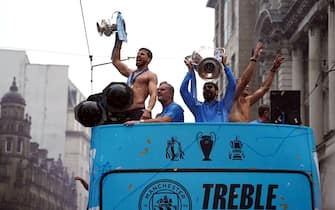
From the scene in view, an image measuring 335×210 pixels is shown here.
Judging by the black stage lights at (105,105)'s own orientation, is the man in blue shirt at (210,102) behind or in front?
behind

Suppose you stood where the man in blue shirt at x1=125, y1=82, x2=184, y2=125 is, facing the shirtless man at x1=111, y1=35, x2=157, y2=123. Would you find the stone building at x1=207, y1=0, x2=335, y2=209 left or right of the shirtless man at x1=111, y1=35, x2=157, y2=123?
right

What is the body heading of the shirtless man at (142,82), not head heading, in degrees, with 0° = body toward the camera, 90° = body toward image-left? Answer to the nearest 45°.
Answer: approximately 45°

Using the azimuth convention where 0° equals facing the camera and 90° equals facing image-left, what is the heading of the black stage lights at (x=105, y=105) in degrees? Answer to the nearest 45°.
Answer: approximately 45°

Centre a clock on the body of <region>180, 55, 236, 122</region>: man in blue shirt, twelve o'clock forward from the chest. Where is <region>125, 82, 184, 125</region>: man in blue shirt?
<region>125, 82, 184, 125</region>: man in blue shirt is roughly at 3 o'clock from <region>180, 55, 236, 122</region>: man in blue shirt.
